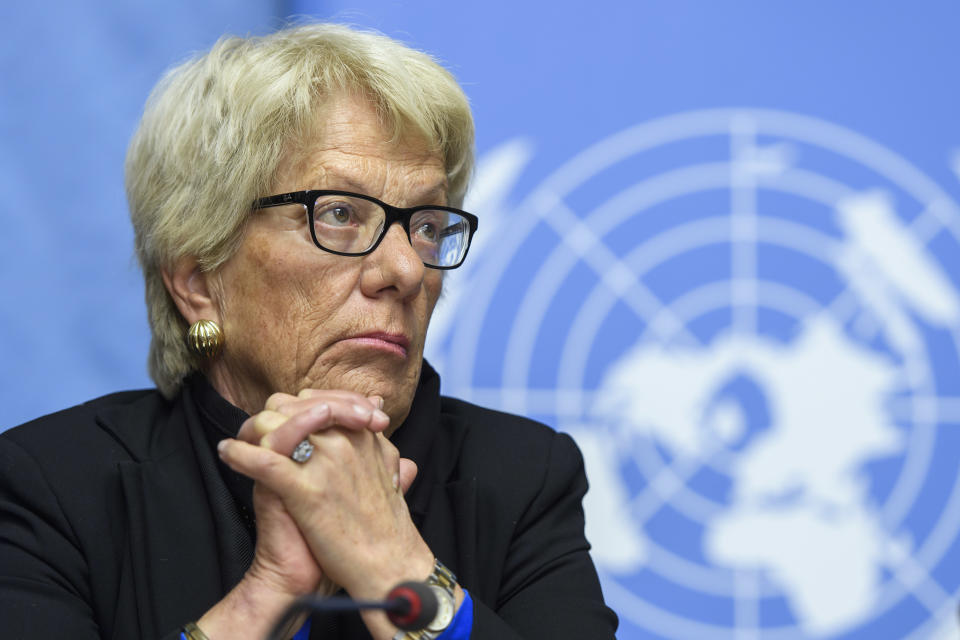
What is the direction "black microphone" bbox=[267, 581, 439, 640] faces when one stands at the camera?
facing away from the viewer and to the right of the viewer

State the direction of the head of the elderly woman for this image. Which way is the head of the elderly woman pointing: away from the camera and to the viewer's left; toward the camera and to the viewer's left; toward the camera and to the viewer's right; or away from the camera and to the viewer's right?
toward the camera and to the viewer's right

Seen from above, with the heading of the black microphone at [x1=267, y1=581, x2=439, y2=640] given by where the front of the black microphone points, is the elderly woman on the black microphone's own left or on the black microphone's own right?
on the black microphone's own left
